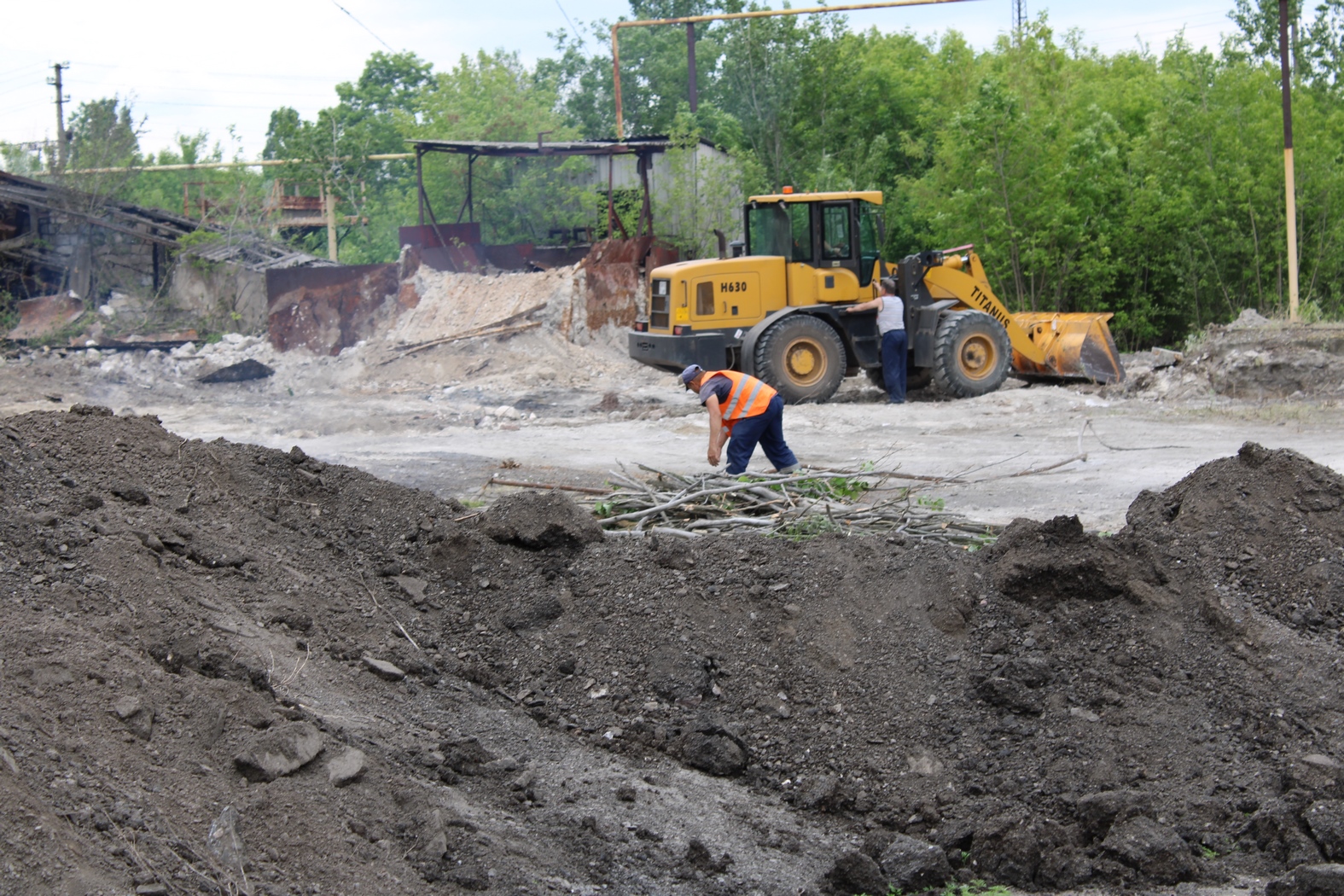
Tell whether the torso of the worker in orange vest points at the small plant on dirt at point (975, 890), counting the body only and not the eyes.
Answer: no

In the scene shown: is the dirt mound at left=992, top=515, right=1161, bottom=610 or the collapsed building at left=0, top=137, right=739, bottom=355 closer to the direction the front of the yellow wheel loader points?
the dirt mound

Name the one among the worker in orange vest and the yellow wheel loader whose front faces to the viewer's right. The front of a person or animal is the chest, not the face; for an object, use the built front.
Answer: the yellow wheel loader

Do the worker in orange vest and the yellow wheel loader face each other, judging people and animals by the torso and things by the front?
no

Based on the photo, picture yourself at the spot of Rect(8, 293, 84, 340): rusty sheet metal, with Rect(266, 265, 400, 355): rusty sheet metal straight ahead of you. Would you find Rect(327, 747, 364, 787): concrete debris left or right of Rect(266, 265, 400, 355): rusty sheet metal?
right

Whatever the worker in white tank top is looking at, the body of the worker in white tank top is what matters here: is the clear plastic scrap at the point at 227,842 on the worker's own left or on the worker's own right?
on the worker's own left

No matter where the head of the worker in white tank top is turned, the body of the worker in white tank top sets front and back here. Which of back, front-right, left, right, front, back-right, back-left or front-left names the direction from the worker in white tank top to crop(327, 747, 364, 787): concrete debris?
back-left

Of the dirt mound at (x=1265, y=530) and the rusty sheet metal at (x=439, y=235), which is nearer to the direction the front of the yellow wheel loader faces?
the dirt mound

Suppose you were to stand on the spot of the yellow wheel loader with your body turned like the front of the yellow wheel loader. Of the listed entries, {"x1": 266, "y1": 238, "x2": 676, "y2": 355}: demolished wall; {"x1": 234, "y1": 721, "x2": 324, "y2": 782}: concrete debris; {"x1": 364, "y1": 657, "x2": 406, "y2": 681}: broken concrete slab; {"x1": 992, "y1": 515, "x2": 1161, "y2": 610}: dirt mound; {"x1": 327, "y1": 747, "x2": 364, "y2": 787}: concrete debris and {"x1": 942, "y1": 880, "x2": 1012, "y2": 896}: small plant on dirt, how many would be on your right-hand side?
5

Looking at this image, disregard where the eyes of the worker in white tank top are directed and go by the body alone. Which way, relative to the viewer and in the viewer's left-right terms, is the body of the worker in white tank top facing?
facing away from the viewer and to the left of the viewer

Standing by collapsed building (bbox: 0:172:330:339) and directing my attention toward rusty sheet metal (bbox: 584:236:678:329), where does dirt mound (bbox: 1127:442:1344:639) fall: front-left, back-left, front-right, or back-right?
front-right

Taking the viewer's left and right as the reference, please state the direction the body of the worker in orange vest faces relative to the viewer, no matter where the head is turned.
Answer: facing to the left of the viewer

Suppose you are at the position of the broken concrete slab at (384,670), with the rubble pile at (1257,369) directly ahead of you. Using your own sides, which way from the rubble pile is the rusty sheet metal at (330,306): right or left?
left

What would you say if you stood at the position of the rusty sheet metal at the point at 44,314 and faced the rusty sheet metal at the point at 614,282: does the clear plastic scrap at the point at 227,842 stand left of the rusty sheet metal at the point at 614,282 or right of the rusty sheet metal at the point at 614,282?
right

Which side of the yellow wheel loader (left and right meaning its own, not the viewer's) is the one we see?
right

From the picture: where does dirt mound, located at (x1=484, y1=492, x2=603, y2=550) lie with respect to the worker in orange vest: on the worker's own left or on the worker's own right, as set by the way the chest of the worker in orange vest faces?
on the worker's own left

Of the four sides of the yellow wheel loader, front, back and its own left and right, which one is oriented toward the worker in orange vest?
right

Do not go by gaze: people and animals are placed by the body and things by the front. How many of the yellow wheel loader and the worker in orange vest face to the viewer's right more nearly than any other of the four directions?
1
